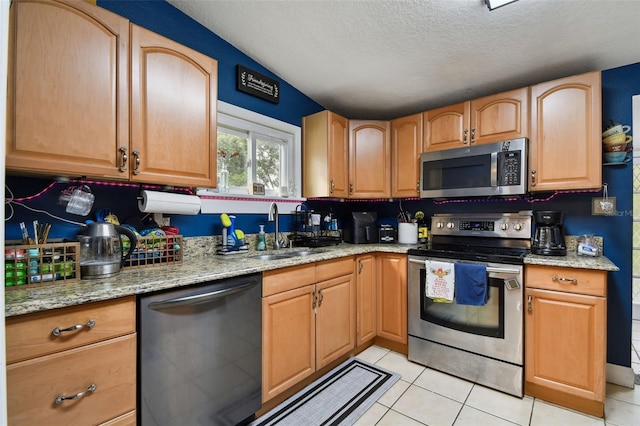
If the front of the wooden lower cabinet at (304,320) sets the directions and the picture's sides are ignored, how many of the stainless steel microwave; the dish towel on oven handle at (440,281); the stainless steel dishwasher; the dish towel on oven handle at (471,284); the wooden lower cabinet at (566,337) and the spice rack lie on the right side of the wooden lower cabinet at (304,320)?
2

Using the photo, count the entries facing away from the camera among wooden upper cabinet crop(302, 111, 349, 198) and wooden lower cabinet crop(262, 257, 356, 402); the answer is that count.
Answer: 0

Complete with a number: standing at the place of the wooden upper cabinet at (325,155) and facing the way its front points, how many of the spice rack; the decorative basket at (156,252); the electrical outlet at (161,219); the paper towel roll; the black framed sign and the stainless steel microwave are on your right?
5

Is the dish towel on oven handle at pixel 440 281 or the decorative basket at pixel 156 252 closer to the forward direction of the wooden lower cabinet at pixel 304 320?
the dish towel on oven handle

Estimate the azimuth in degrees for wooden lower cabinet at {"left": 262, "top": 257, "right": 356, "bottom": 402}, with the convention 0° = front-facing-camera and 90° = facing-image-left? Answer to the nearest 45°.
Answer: approximately 315°

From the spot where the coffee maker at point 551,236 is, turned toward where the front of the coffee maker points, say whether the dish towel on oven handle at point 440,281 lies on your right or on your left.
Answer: on your right

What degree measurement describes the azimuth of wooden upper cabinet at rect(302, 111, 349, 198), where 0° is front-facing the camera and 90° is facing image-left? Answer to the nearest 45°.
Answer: approximately 315°

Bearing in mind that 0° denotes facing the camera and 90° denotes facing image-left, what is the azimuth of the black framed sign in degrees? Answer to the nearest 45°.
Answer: approximately 315°

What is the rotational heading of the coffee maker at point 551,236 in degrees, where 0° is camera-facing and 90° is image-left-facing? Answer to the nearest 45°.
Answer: approximately 0°

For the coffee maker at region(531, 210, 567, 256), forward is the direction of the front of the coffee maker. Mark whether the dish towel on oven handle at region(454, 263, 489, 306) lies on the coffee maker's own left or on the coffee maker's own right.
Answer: on the coffee maker's own right
